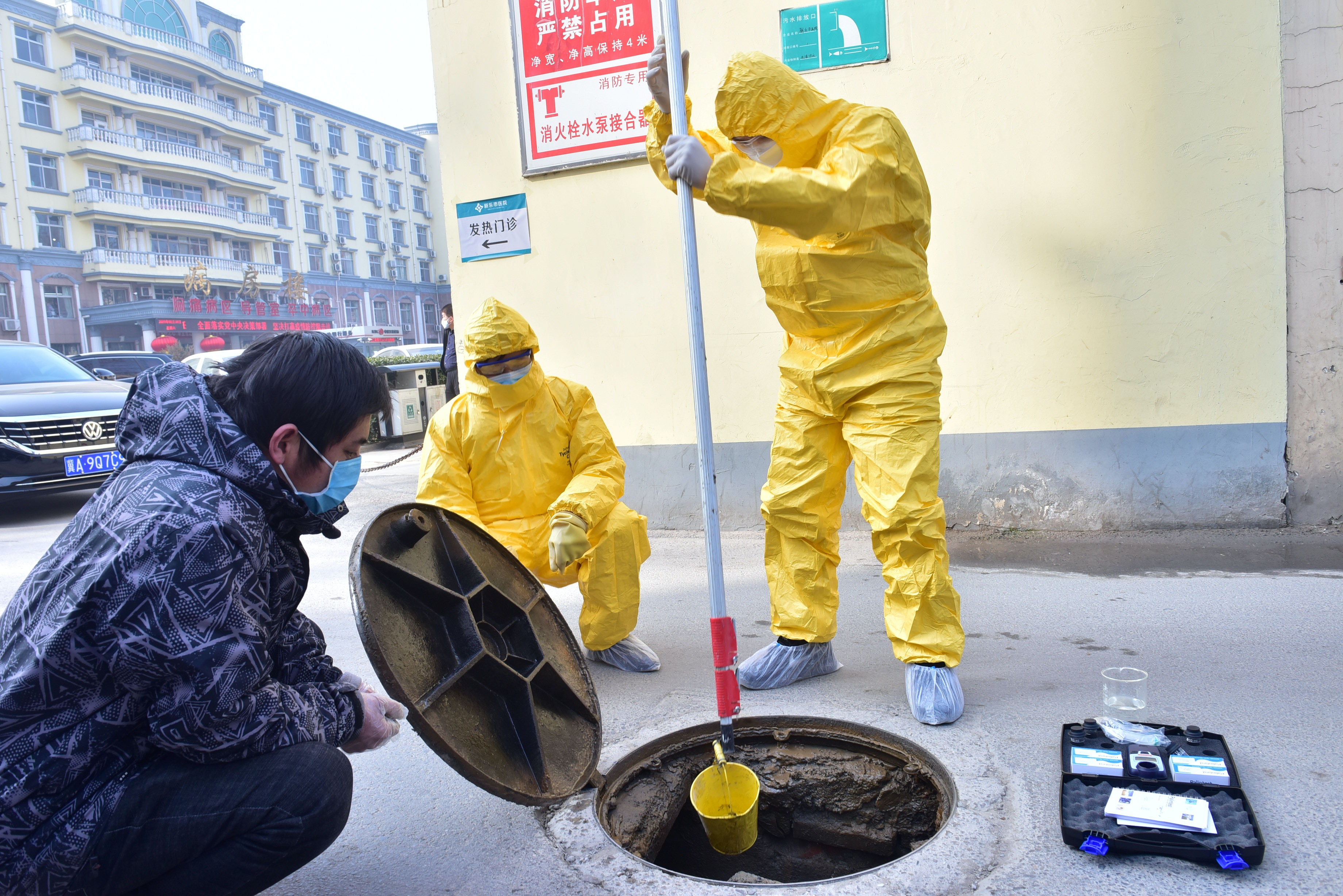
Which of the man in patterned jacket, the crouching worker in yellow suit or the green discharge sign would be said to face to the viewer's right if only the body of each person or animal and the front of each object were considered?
the man in patterned jacket

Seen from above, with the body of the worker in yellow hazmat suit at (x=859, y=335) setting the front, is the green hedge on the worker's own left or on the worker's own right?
on the worker's own right

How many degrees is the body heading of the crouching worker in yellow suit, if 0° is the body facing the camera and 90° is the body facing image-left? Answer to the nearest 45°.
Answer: approximately 0°

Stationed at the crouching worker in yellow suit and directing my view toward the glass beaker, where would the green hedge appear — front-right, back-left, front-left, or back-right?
back-left

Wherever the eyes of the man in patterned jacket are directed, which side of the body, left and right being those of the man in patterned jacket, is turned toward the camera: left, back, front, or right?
right

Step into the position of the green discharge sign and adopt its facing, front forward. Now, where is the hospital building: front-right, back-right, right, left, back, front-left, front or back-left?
back-right

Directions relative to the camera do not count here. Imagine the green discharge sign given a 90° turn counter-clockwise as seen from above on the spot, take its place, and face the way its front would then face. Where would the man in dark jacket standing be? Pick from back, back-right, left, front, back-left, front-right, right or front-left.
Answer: back-left

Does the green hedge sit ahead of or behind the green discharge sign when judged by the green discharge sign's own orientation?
behind

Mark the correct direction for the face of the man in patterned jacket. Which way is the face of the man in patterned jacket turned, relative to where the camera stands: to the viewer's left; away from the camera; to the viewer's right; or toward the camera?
to the viewer's right

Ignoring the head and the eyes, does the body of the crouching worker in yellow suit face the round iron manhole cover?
yes

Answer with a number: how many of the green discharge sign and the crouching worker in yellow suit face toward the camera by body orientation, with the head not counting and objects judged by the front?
2
